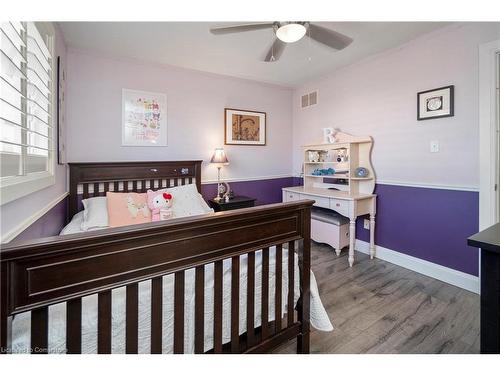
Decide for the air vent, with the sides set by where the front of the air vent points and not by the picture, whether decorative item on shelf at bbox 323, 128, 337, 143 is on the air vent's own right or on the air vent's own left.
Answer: on the air vent's own left

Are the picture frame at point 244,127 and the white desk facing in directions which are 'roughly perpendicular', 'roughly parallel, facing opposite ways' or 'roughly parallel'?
roughly perpendicular

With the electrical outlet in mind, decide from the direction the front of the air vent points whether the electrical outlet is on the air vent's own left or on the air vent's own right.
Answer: on the air vent's own left

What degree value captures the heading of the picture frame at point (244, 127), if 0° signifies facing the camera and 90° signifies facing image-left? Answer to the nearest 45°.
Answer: approximately 315°

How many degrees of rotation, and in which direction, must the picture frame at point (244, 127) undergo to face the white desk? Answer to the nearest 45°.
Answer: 0° — it already faces it

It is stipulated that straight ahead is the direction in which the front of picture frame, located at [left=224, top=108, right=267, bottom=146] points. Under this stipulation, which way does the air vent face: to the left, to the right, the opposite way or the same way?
to the right

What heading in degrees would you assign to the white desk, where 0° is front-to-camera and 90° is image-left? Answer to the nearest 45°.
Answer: approximately 45°

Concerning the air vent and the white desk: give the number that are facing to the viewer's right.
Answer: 0
